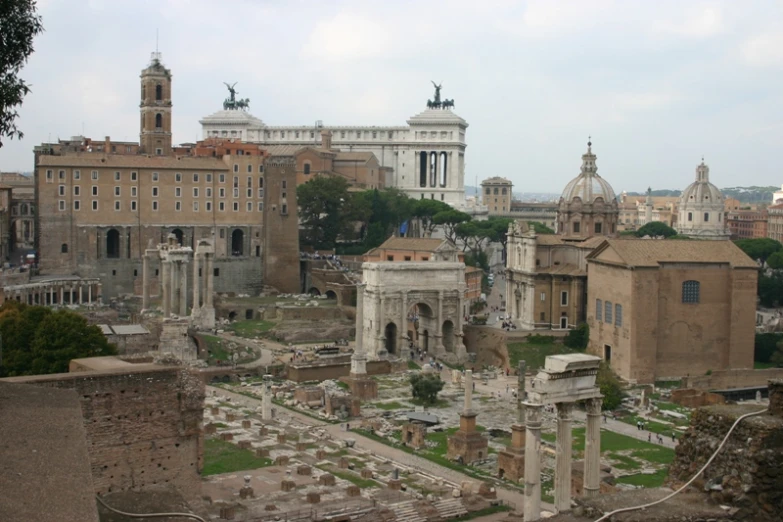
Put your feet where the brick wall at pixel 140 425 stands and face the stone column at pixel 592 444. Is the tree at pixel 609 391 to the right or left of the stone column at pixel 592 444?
left

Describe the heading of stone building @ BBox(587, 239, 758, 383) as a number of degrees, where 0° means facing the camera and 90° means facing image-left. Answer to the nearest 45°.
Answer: approximately 45°

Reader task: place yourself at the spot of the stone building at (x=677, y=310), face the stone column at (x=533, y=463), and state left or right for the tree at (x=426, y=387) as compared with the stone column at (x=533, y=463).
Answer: right

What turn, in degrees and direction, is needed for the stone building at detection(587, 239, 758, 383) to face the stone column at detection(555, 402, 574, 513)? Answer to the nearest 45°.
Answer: approximately 45° to its left

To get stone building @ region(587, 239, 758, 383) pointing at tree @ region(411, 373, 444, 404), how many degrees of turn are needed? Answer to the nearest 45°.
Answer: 0° — it already faces it
